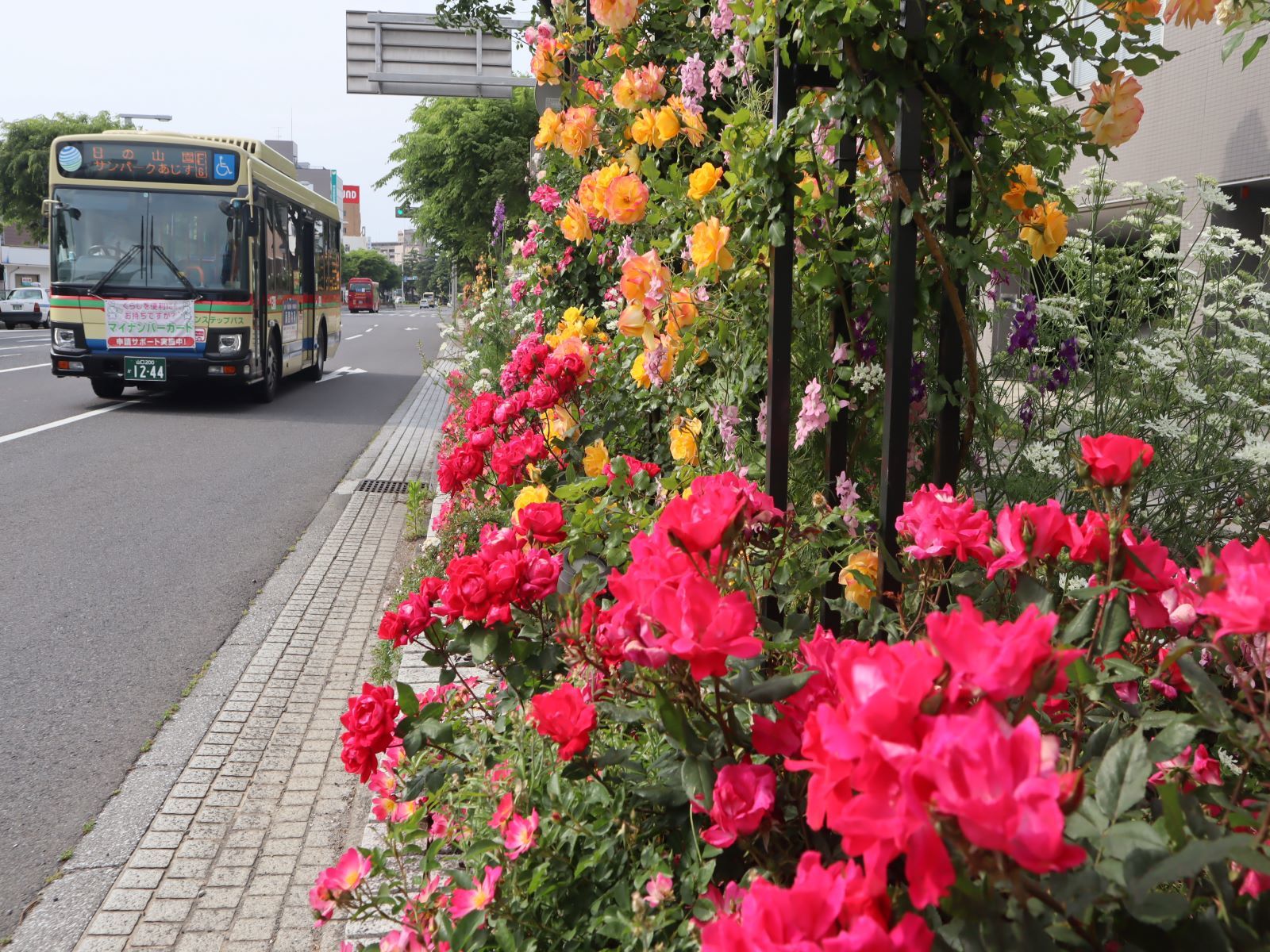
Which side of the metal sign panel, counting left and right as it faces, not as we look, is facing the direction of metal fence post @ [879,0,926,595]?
back

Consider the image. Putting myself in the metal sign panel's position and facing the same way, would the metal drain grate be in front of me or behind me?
behind

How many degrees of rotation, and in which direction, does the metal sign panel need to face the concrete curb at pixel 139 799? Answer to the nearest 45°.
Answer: approximately 180°

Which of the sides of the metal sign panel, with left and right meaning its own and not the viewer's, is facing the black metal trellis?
back

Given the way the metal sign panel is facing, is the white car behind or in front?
in front

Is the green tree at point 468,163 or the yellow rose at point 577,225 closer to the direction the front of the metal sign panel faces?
the green tree

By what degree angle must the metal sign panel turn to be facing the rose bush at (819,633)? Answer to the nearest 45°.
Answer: approximately 180°

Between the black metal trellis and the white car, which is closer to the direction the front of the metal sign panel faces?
the white car

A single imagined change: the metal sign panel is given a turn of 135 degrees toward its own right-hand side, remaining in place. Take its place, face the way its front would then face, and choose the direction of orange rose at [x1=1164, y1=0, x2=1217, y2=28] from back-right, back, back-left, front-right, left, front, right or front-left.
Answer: front-right

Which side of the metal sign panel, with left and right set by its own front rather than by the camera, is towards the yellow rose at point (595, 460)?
back

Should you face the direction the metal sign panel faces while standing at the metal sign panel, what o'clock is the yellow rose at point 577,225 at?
The yellow rose is roughly at 6 o'clock from the metal sign panel.

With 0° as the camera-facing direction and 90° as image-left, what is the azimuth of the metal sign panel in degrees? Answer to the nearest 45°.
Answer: approximately 180°
